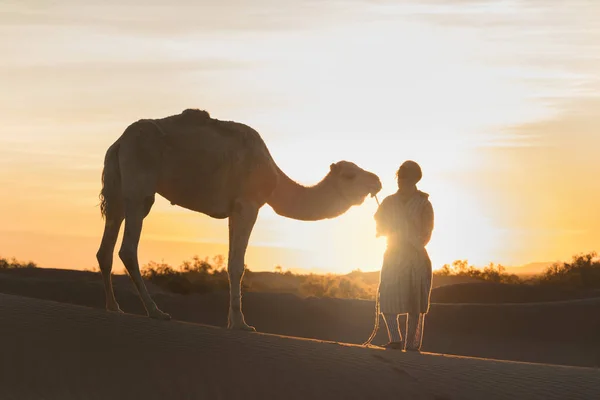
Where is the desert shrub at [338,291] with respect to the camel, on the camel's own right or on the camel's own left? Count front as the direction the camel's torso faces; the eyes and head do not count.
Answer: on the camel's own left

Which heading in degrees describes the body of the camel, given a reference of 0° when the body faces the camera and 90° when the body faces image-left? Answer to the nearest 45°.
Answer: approximately 270°

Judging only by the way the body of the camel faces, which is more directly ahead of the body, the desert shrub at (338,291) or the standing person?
the standing person

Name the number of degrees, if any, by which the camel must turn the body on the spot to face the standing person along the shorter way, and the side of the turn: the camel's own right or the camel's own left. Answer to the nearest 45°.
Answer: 0° — it already faces them
